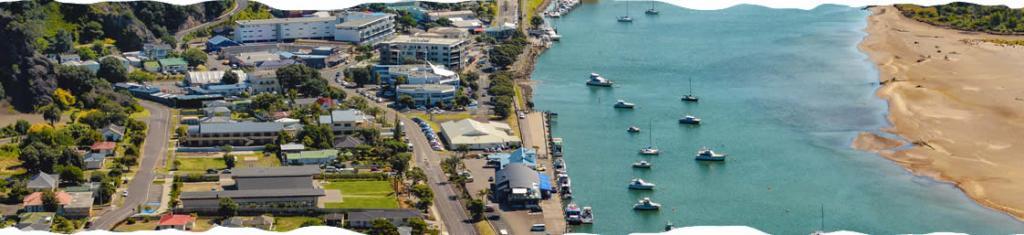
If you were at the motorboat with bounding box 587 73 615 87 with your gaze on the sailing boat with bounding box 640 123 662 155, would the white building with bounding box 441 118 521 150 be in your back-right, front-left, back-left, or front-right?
front-right

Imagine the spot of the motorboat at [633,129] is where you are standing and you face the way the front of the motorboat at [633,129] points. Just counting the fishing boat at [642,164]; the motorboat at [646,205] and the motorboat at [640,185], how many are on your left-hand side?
3

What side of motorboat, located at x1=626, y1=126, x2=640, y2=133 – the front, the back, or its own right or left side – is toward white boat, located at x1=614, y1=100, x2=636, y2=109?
left

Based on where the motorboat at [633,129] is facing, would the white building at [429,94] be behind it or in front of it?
in front

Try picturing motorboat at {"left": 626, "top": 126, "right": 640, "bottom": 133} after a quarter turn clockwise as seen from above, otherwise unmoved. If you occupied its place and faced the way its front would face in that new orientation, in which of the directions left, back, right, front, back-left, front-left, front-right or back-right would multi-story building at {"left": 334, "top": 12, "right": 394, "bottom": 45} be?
back-right

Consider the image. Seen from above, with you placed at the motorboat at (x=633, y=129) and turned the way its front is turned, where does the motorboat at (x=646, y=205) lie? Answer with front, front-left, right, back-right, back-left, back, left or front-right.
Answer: left

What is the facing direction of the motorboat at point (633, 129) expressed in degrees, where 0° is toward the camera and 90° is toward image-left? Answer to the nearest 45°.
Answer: approximately 90°
